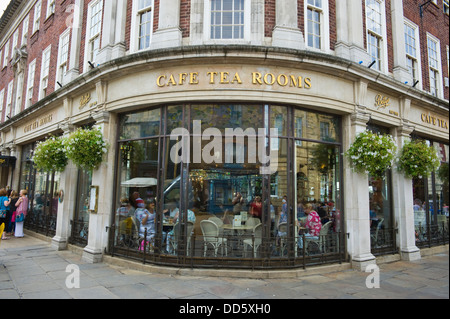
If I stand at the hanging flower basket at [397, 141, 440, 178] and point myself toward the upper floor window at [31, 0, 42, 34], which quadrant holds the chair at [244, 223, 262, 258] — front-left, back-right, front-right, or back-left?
front-left

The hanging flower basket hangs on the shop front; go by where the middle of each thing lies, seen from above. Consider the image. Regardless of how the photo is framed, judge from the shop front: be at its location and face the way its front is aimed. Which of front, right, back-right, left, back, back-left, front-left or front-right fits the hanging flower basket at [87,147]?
right

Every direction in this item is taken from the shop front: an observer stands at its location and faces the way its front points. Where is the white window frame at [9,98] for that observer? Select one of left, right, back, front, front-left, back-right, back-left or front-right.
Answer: back-right

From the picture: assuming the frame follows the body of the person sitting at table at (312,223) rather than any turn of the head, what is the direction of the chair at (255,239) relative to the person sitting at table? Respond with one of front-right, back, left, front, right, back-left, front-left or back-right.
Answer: front-left

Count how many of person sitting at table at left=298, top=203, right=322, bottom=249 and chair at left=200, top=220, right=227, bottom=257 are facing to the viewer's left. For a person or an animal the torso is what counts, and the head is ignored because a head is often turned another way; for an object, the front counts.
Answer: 1

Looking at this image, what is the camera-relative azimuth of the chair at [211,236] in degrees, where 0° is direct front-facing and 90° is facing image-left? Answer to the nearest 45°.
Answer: approximately 225°

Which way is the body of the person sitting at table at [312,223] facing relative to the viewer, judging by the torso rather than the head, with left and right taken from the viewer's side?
facing to the left of the viewer

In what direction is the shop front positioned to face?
toward the camera

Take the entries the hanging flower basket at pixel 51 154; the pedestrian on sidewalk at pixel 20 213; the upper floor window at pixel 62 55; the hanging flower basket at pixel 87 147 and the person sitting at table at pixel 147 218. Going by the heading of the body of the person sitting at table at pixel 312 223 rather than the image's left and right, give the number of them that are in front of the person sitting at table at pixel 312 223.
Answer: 5

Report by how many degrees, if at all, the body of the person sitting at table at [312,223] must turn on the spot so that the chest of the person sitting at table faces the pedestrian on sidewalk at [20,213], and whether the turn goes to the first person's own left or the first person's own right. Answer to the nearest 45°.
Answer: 0° — they already face them

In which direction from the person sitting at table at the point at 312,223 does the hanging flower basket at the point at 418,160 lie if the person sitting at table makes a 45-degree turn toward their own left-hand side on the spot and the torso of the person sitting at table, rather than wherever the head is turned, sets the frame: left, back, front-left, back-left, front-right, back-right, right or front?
back

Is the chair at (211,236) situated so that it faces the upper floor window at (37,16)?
no

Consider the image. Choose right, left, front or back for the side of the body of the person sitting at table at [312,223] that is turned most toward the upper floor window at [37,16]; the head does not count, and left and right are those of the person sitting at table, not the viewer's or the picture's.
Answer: front
